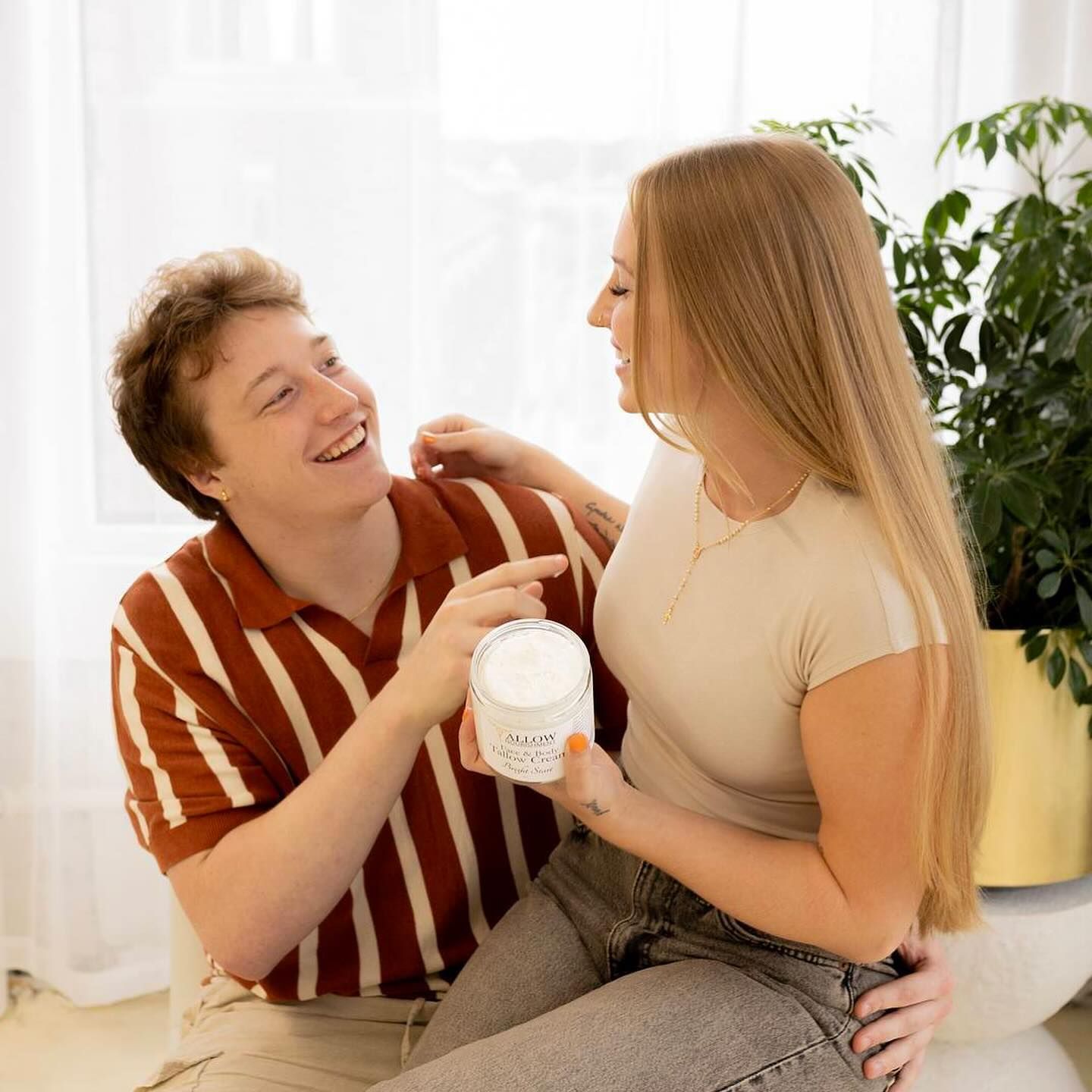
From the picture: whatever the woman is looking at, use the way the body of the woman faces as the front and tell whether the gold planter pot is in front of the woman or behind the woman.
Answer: behind

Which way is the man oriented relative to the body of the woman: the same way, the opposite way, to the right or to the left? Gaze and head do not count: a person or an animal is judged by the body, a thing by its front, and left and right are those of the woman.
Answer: to the left

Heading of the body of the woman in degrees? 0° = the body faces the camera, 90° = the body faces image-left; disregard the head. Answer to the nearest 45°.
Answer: approximately 45°

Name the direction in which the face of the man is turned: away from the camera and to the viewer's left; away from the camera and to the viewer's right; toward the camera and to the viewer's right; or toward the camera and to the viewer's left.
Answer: toward the camera and to the viewer's right

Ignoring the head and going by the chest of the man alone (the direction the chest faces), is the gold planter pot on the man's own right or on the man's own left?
on the man's own left

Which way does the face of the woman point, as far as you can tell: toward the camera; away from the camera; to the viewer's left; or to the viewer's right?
to the viewer's left

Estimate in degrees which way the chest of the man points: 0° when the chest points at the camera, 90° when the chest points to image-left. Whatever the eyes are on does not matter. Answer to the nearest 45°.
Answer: approximately 315°
